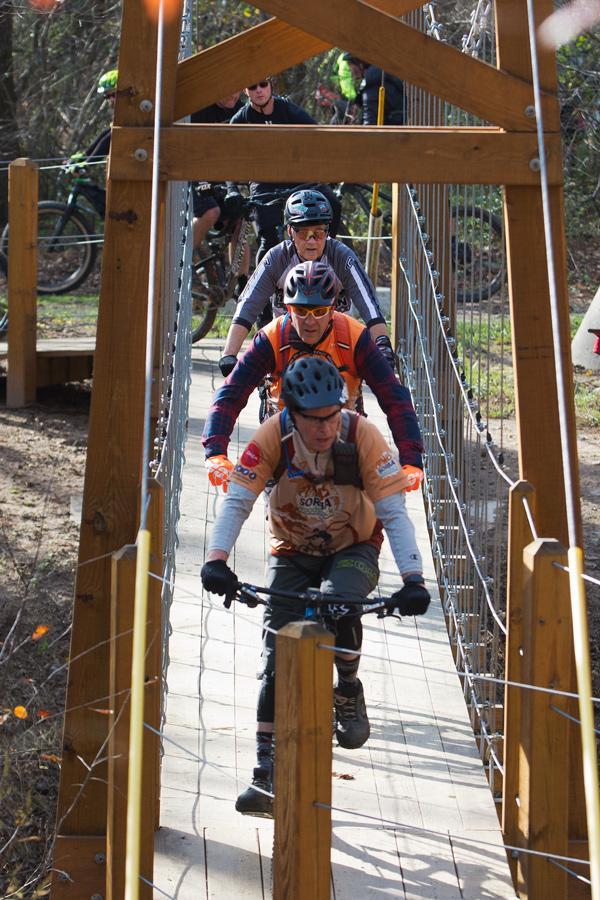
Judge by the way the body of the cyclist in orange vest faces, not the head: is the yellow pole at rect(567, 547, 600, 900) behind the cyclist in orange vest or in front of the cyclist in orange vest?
in front

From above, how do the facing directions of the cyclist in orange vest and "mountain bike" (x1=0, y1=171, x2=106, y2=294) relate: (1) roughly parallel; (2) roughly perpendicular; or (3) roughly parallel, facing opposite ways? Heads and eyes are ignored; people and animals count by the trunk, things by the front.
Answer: roughly perpendicular

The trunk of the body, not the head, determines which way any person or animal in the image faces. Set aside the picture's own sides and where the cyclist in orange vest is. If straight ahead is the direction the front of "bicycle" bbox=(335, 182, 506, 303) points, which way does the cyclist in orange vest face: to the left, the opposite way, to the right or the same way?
to the left

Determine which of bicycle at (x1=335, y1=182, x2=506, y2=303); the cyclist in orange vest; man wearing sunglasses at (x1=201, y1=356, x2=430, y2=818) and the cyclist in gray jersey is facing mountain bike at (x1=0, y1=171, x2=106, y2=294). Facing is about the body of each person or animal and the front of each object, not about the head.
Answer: the bicycle

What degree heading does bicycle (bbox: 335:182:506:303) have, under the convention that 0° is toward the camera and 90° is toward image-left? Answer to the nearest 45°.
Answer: approximately 90°

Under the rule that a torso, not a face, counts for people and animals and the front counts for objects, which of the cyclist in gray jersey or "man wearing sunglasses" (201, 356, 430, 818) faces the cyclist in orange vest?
the cyclist in gray jersey

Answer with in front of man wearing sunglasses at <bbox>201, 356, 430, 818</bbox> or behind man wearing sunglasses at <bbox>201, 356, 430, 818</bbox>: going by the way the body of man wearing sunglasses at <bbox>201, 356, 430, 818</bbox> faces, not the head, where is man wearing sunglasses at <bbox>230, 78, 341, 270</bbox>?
behind

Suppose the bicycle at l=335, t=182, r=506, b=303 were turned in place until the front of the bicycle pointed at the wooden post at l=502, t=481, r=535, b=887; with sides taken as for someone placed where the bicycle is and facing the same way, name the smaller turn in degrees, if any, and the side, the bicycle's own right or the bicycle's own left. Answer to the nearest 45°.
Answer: approximately 90° to the bicycle's own left
